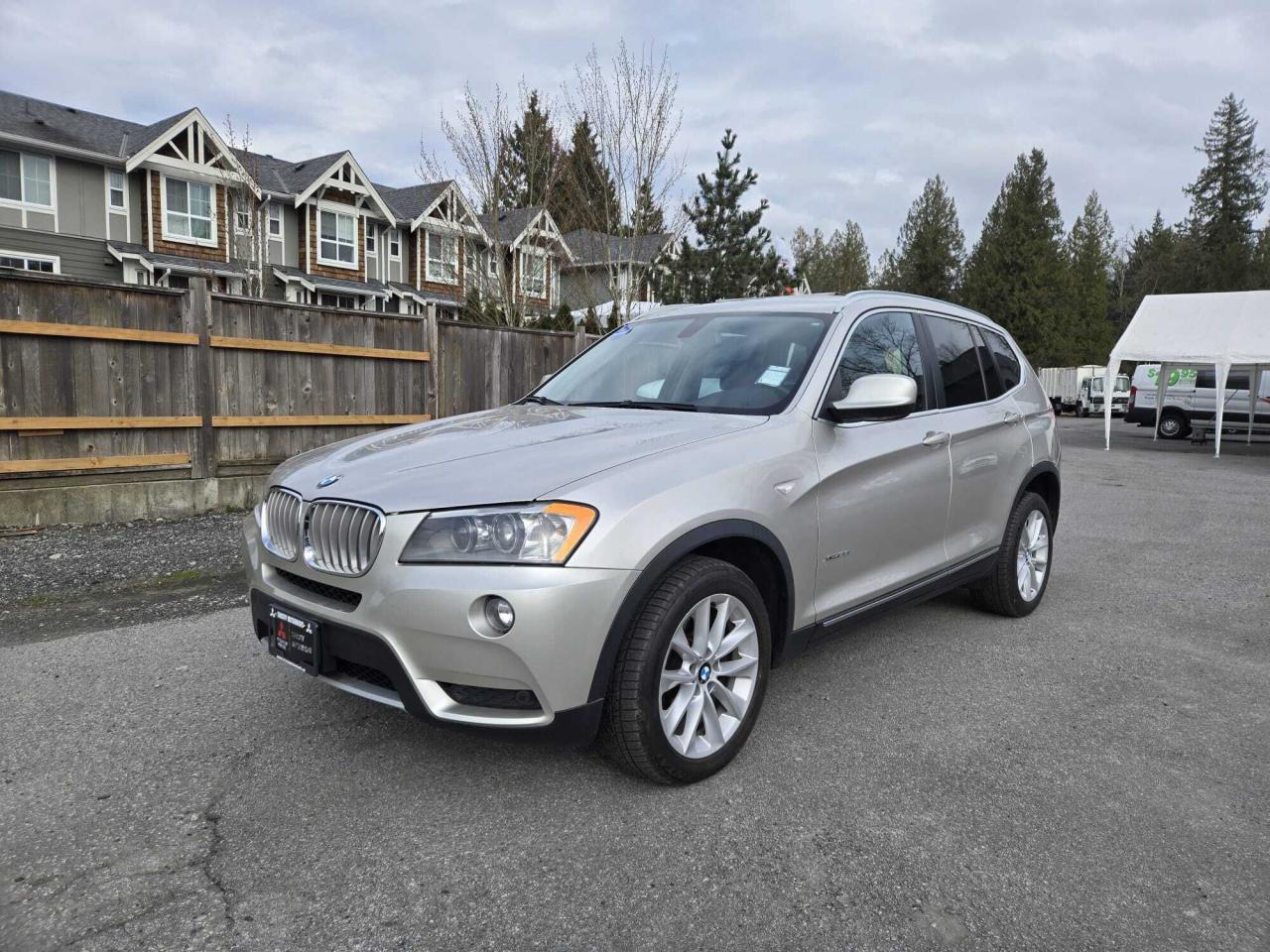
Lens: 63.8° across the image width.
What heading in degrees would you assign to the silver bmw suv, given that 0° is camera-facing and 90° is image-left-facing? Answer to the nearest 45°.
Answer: approximately 45°

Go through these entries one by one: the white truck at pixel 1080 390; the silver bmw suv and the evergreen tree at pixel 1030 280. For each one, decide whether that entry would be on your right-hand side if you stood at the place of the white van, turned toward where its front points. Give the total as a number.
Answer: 1

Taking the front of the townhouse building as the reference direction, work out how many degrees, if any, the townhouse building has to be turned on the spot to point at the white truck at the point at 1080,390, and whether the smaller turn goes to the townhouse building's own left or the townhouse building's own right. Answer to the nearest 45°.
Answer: approximately 45° to the townhouse building's own left

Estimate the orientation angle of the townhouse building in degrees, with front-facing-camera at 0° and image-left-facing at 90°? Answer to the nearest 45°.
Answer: approximately 315°

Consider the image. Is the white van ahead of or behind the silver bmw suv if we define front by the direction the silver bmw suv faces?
behind

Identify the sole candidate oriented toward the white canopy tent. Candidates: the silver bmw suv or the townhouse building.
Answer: the townhouse building
